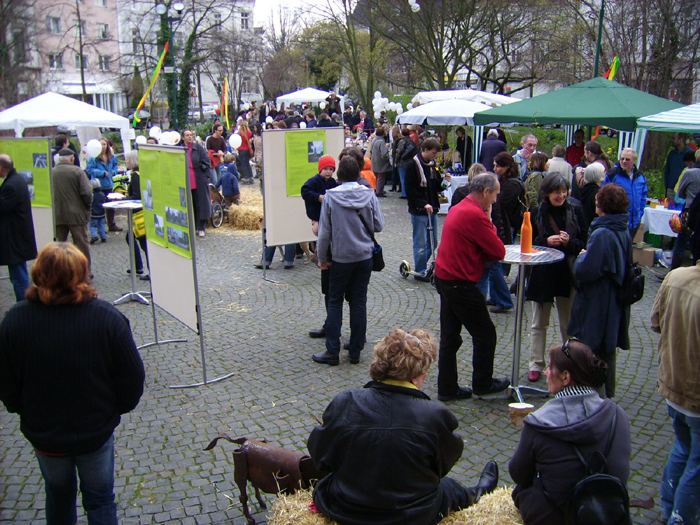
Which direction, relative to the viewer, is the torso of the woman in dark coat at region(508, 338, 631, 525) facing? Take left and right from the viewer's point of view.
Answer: facing away from the viewer and to the left of the viewer

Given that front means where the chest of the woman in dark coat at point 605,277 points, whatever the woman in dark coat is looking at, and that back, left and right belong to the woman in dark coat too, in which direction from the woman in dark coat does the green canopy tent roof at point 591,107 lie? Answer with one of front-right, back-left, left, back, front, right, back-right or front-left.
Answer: front-right

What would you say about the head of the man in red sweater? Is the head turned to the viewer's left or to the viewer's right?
to the viewer's right

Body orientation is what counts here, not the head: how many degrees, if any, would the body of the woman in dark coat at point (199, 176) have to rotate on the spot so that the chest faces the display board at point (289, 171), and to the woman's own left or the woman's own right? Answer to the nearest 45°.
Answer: approximately 45° to the woman's own left

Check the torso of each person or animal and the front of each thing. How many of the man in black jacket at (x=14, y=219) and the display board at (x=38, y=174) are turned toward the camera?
1

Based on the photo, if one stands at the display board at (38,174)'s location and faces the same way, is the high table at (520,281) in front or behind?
in front

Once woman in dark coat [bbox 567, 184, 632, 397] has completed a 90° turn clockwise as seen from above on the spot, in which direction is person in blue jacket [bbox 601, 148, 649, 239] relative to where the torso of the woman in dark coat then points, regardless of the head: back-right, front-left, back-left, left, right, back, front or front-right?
front-left

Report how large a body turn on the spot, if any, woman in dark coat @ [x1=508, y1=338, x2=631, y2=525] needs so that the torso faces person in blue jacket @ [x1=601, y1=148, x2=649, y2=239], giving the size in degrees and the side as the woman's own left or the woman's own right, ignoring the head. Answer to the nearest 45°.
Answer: approximately 45° to the woman's own right
